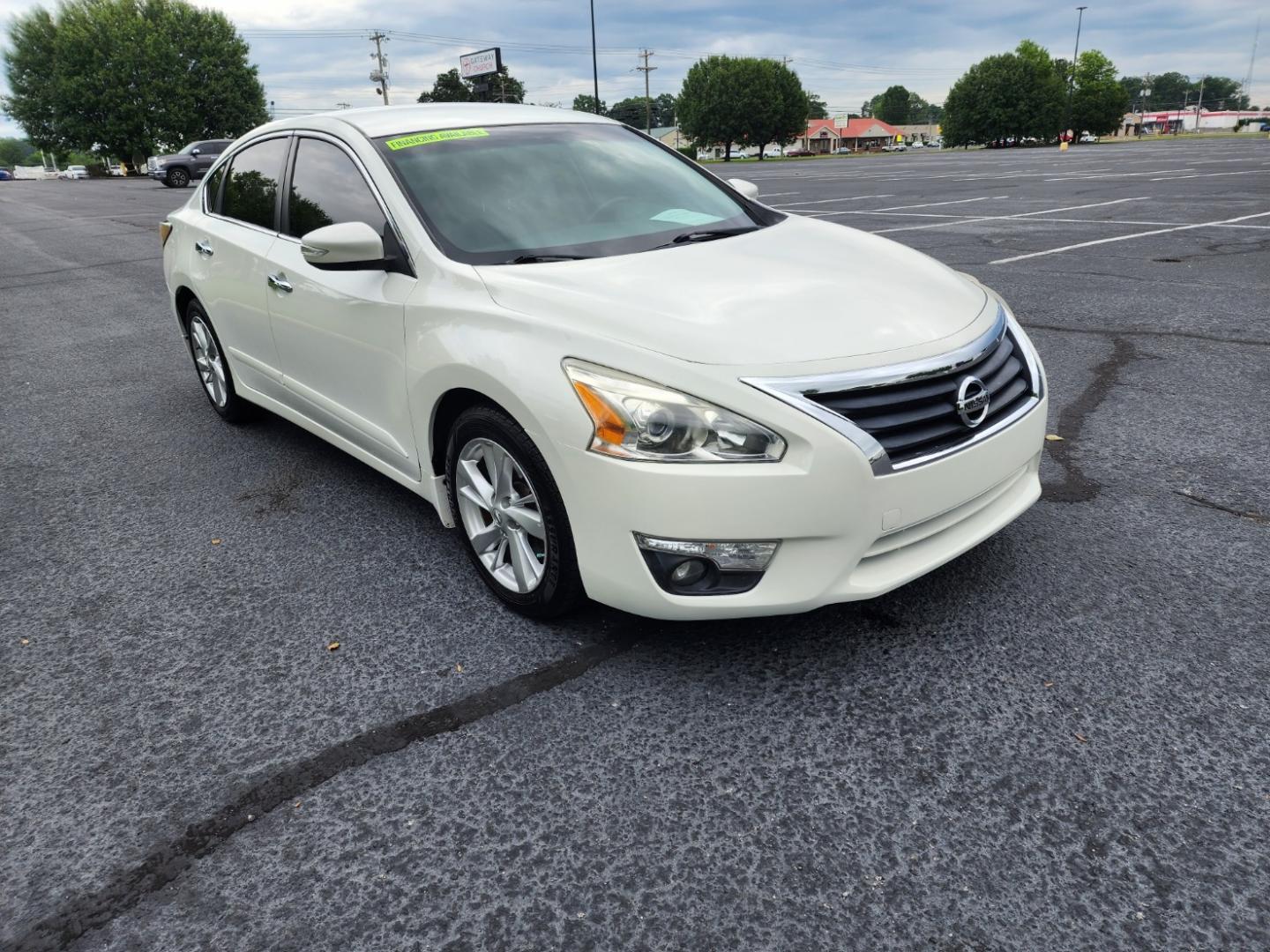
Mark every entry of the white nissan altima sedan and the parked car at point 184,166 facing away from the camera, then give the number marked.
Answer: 0

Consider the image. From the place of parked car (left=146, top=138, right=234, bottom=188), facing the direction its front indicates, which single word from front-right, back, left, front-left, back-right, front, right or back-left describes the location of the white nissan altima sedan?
front-left

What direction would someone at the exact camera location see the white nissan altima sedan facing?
facing the viewer and to the right of the viewer

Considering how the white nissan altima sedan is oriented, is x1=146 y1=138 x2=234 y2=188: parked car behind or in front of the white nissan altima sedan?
behind
